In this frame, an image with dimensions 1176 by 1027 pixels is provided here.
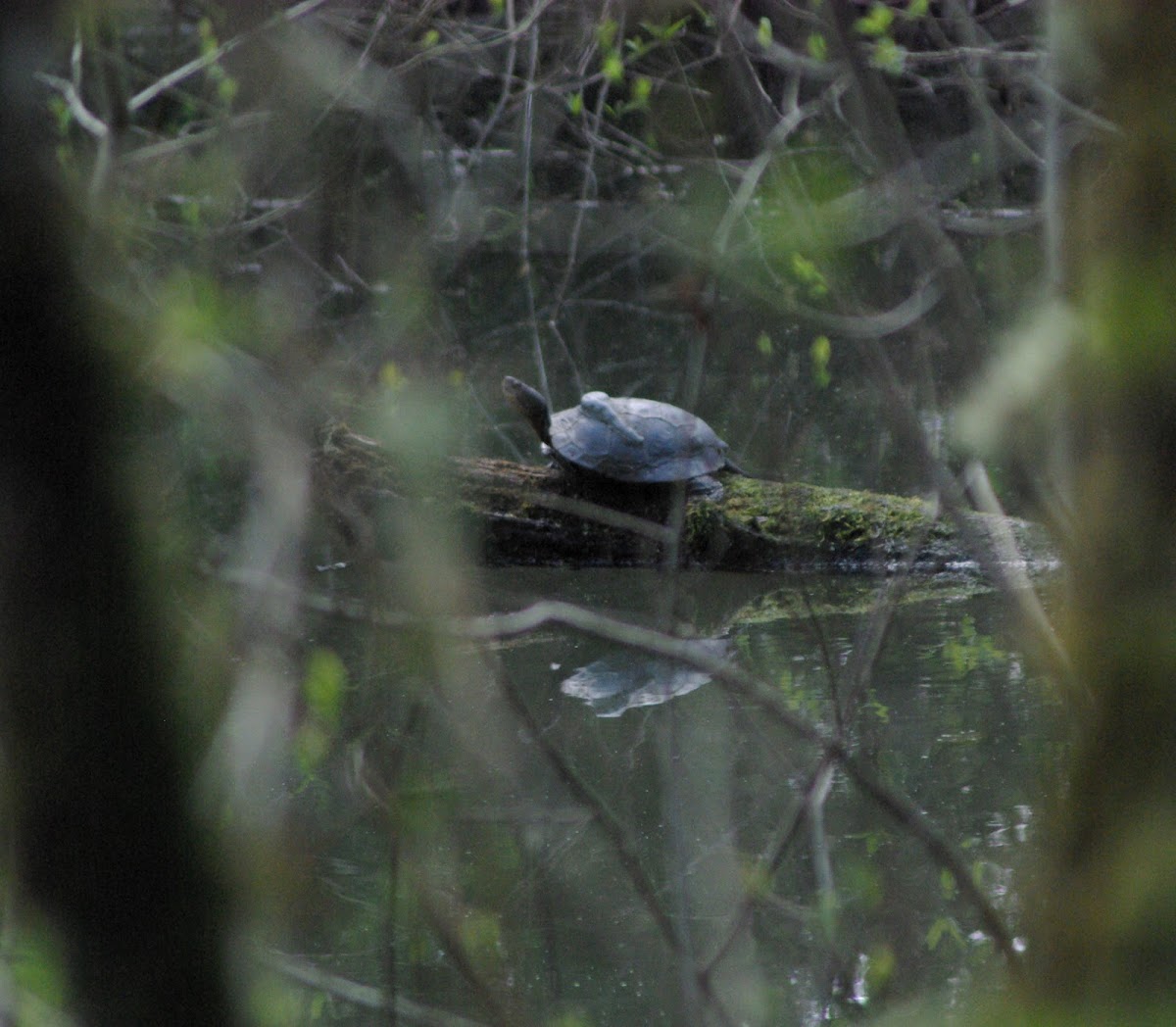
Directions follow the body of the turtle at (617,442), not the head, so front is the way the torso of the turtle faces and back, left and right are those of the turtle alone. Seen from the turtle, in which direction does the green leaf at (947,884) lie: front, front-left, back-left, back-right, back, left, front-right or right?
left

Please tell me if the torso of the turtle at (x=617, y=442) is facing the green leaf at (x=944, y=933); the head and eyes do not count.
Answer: no

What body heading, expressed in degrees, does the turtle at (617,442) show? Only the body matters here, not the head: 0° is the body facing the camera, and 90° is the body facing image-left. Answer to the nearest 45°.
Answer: approximately 90°

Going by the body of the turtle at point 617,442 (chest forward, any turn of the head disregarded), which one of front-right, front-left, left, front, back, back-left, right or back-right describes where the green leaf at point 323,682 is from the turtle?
left
